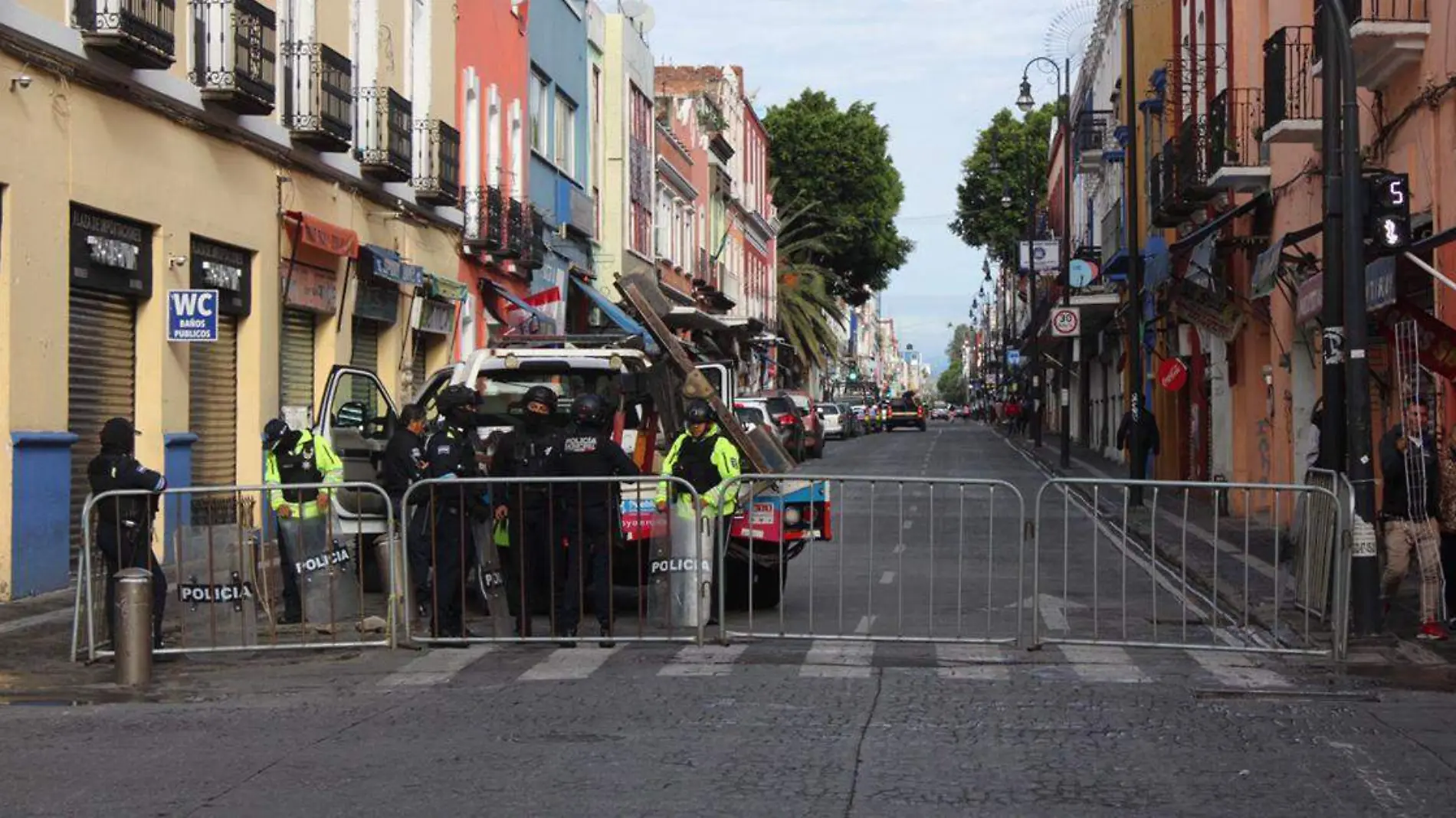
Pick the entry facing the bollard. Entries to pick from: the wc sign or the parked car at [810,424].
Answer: the wc sign

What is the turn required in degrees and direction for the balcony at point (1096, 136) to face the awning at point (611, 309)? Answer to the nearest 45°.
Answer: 0° — it already faces it

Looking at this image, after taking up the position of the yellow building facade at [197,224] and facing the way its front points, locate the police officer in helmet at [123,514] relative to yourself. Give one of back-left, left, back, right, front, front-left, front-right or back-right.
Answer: front-right

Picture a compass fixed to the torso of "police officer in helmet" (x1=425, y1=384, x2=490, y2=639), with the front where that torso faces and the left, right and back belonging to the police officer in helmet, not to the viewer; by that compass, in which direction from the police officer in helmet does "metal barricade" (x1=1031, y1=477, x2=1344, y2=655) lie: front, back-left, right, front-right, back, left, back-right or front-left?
front-left

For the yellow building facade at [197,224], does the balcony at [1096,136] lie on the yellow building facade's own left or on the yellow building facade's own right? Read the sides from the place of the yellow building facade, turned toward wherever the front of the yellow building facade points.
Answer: on the yellow building facade's own left

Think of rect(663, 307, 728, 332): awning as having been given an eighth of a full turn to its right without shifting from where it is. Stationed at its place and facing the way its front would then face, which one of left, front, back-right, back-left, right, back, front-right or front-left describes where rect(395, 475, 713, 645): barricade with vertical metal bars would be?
front
